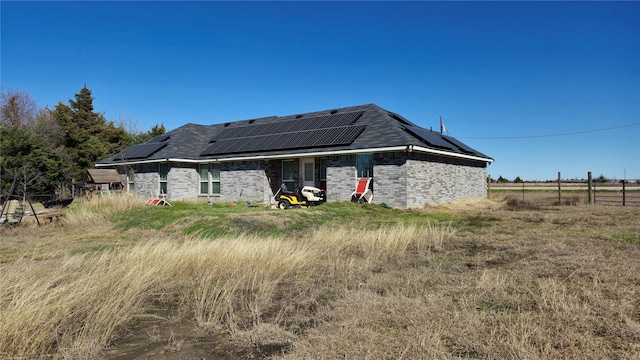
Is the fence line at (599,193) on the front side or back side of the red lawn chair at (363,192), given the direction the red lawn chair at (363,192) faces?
on the back side

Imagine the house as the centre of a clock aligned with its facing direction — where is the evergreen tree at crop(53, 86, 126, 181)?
The evergreen tree is roughly at 3 o'clock from the house.

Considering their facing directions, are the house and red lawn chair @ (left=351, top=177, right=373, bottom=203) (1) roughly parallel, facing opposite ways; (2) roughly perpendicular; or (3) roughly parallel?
roughly parallel

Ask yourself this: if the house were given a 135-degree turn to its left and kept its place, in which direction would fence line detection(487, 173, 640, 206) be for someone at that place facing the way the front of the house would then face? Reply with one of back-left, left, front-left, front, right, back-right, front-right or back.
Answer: front

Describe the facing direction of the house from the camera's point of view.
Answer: facing the viewer and to the left of the viewer

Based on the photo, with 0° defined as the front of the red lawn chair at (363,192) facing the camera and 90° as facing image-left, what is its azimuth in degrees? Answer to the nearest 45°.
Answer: approximately 45°
